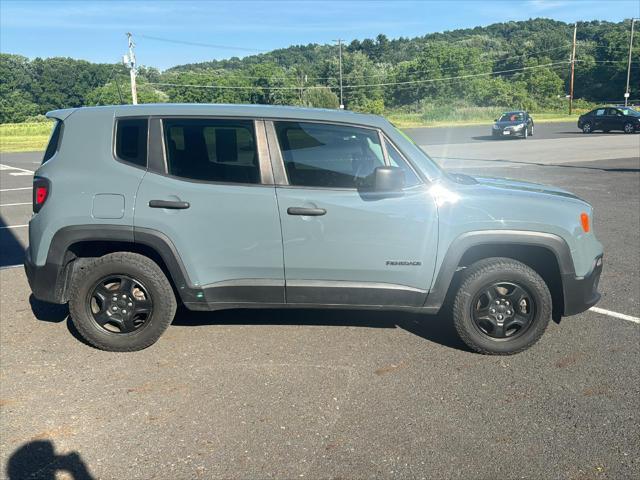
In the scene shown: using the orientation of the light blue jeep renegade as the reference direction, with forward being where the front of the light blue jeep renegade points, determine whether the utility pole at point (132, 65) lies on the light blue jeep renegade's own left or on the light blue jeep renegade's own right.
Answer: on the light blue jeep renegade's own left

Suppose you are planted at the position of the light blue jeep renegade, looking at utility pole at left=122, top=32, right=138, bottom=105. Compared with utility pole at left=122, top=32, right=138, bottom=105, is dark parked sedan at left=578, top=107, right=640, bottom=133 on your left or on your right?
right

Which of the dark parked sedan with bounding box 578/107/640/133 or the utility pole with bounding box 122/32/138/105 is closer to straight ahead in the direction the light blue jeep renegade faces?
the dark parked sedan

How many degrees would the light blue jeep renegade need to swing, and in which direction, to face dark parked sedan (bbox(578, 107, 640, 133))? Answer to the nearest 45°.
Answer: approximately 45° to its left

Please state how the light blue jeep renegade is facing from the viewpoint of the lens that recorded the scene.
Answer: facing to the right of the viewer
